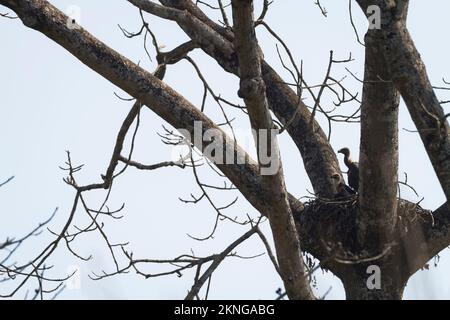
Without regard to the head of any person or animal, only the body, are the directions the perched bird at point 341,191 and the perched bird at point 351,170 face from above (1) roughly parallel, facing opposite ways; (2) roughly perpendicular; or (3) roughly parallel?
roughly parallel

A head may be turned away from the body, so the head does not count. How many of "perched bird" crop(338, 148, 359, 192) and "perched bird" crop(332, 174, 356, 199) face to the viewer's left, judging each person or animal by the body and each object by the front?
2

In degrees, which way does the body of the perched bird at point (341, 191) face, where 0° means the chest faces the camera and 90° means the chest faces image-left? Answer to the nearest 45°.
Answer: approximately 90°

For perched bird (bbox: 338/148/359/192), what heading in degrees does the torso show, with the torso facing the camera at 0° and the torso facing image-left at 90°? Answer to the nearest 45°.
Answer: approximately 90°
